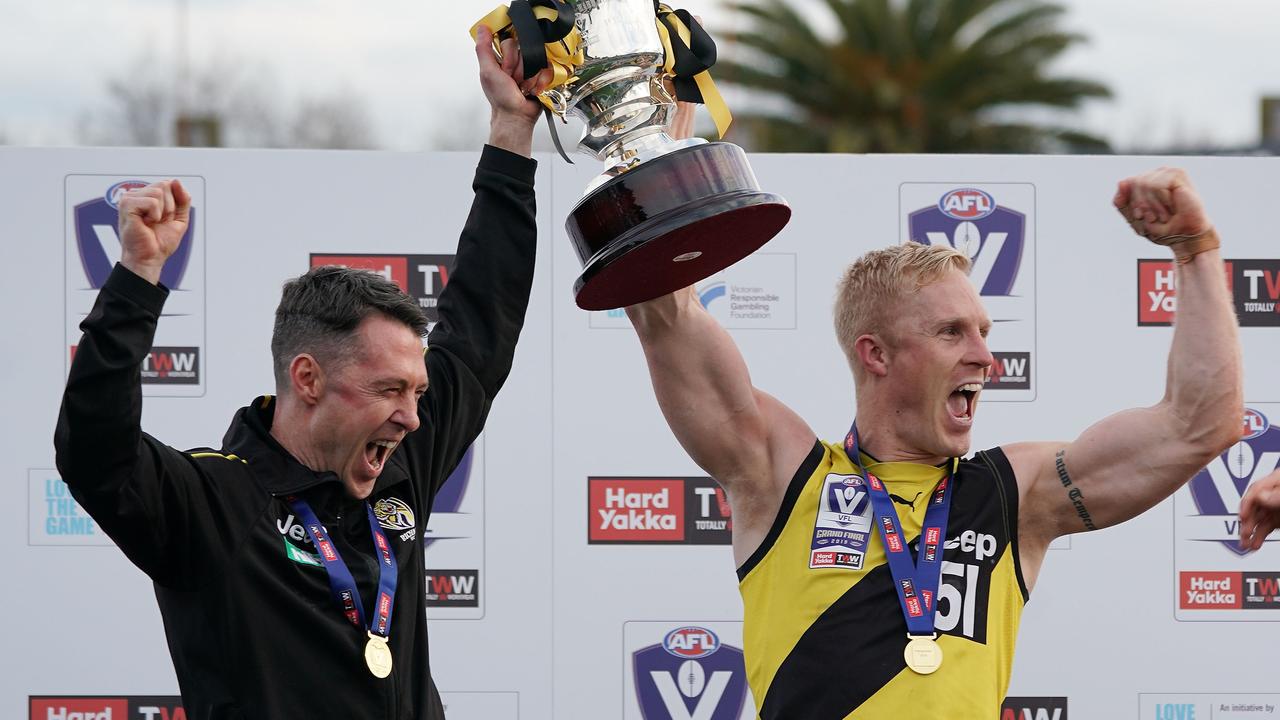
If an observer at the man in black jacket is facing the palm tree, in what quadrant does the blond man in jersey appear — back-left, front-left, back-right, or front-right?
front-right

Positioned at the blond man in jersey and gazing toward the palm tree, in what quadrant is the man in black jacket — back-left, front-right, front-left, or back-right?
back-left

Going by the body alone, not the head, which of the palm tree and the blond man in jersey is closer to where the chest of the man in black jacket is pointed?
the blond man in jersey

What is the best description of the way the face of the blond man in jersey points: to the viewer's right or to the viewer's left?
to the viewer's right

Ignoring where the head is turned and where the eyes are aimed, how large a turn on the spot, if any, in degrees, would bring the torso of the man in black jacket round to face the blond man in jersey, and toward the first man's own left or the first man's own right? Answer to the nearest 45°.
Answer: approximately 45° to the first man's own left

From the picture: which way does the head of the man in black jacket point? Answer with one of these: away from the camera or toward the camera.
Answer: toward the camera

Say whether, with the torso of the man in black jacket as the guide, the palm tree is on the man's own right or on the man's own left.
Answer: on the man's own left

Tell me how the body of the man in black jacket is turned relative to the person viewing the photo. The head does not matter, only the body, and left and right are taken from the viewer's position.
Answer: facing the viewer and to the right of the viewer
